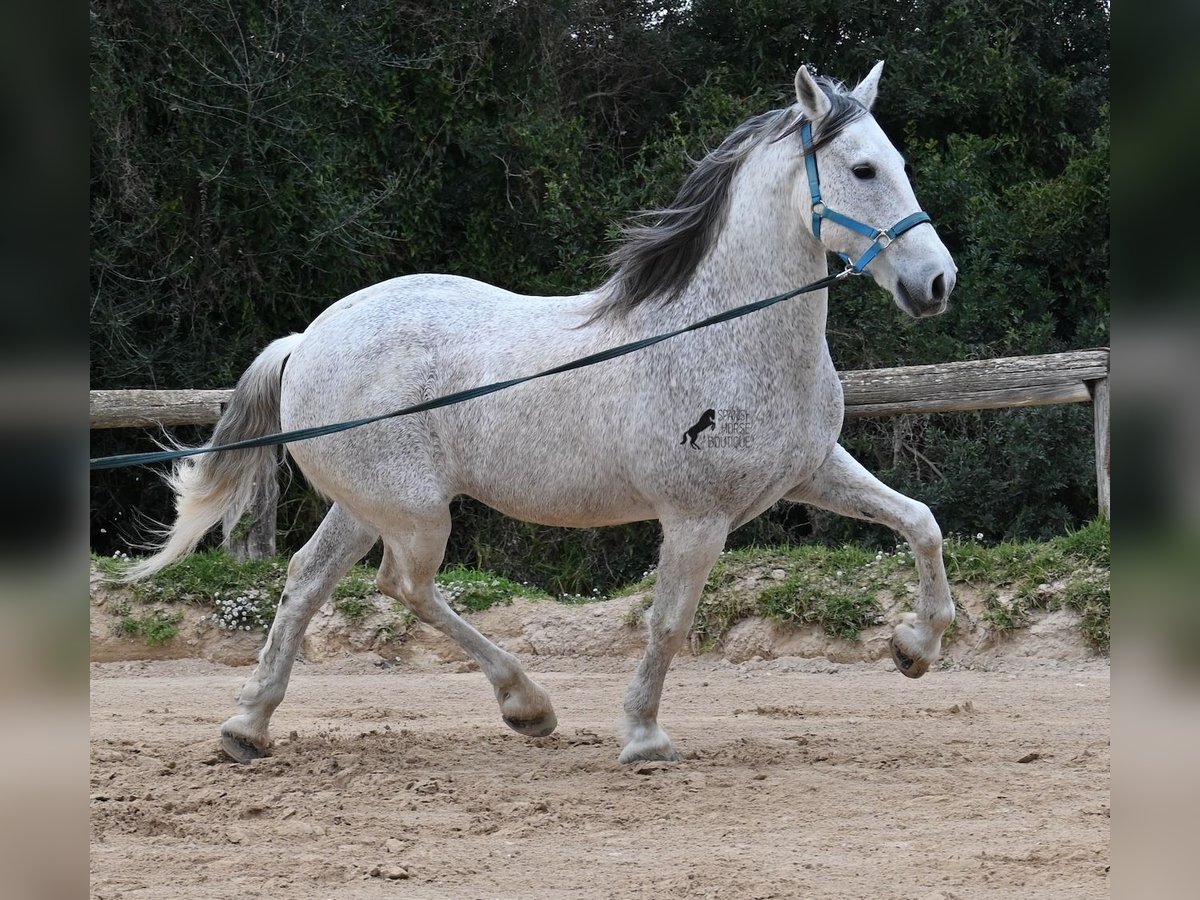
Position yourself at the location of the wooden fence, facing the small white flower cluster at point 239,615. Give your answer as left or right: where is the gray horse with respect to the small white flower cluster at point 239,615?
left

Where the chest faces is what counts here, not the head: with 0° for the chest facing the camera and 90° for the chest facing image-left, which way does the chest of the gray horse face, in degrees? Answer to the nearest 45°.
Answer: approximately 270°
